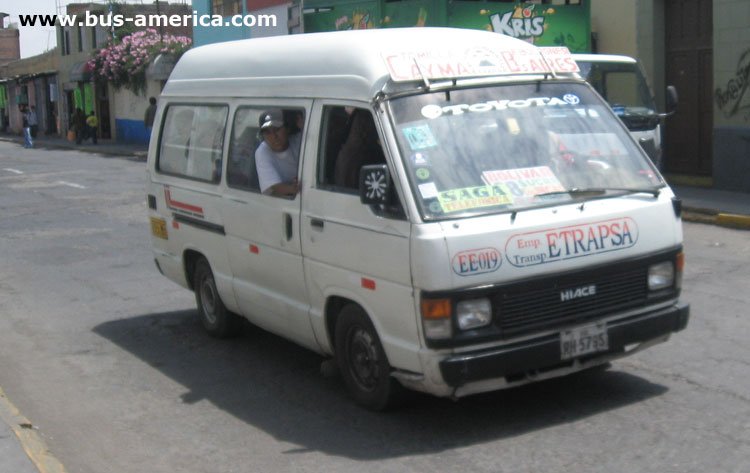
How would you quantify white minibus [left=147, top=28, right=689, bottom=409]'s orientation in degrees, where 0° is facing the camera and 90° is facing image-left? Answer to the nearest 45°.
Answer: approximately 315°

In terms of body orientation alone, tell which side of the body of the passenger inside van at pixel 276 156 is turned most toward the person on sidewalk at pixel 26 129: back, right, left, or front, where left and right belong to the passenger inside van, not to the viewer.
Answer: back

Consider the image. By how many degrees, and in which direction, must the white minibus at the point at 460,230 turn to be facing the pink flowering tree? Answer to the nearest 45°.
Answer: approximately 135° to its left

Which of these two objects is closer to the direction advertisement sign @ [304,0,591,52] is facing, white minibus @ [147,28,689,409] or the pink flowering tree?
the white minibus

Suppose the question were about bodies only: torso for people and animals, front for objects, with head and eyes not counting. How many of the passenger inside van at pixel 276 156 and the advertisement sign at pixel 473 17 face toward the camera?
2

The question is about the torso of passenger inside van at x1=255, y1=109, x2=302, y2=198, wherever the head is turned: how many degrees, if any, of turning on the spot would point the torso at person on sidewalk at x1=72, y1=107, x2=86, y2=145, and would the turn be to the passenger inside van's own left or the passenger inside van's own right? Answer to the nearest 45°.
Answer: approximately 180°

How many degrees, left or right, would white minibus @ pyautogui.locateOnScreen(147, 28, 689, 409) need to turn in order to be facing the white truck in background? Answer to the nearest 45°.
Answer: approximately 135° to its left

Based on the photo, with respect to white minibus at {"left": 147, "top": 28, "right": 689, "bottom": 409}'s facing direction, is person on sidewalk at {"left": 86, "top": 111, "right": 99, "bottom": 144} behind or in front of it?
behind
